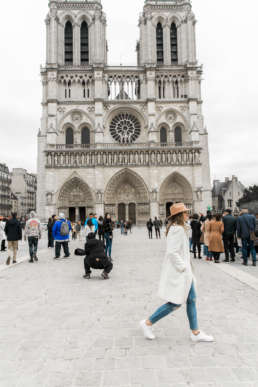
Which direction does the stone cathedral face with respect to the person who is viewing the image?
facing the viewer

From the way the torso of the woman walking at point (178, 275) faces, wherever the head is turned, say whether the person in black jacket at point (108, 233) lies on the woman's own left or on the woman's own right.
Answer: on the woman's own left

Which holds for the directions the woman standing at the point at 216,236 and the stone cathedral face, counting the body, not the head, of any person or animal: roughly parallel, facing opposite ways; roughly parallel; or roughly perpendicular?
roughly parallel, facing opposite ways

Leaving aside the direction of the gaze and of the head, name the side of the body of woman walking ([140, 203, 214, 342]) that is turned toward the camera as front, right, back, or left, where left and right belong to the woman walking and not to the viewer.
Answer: right

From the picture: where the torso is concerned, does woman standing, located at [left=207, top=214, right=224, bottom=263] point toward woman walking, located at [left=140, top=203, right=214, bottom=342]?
no

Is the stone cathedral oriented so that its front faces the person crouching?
yes

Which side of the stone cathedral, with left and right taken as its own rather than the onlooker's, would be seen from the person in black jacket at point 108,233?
front

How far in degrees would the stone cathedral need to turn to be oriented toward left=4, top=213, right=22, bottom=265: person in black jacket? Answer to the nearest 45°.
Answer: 0° — it already faces them

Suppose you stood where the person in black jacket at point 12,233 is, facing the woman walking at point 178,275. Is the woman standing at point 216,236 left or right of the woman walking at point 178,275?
left

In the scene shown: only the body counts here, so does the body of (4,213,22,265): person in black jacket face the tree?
no

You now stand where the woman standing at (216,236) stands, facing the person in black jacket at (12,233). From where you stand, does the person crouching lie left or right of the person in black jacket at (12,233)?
left

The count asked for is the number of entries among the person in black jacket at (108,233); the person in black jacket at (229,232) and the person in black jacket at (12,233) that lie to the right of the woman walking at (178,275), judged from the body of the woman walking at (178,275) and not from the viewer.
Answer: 0
